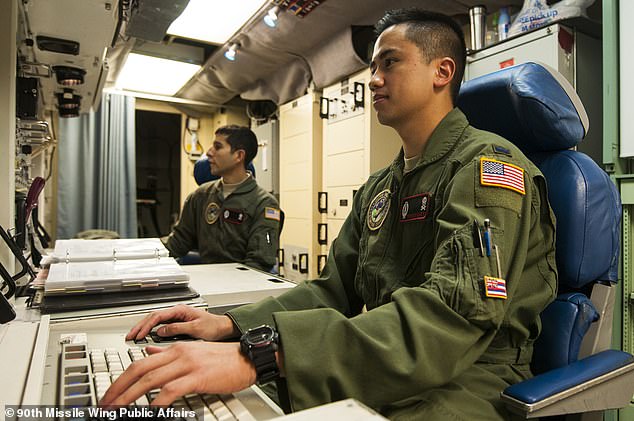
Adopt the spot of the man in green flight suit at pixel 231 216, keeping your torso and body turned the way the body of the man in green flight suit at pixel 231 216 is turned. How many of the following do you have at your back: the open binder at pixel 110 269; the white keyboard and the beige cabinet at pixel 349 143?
1

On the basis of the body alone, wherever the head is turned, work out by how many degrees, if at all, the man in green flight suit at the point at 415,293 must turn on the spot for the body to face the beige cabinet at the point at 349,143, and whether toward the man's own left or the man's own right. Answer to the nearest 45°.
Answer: approximately 135° to the man's own right

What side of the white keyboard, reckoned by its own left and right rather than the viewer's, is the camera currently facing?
right

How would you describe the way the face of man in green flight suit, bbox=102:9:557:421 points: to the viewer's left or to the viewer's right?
to the viewer's left

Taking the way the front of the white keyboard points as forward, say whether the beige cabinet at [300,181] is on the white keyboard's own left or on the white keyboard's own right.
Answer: on the white keyboard's own left

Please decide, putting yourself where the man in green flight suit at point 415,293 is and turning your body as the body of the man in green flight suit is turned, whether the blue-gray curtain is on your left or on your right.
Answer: on your right

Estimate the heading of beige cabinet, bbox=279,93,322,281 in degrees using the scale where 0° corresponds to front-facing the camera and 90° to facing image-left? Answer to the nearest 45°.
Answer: approximately 45°

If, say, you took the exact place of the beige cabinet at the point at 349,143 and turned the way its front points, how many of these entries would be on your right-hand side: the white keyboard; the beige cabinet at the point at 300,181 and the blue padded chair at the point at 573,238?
1

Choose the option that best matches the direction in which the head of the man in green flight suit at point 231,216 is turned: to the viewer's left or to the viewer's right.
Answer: to the viewer's left
